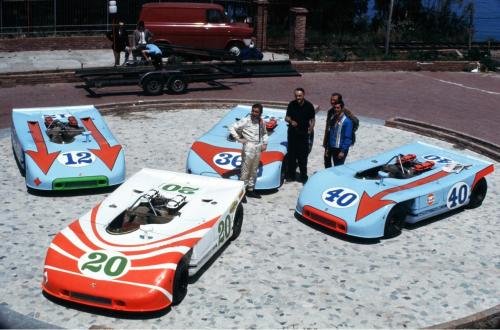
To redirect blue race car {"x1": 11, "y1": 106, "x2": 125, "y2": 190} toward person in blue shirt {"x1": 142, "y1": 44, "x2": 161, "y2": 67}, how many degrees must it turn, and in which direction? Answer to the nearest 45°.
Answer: approximately 180°

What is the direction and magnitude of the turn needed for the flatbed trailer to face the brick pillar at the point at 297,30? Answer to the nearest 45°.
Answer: approximately 45° to its left

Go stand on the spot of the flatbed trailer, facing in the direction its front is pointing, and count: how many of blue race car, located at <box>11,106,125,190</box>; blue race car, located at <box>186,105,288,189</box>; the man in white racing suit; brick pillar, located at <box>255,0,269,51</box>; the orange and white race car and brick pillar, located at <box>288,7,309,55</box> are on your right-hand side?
4

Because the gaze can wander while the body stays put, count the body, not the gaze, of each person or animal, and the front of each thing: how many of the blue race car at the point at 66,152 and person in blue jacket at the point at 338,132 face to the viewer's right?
0

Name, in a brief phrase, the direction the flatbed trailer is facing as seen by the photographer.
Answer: facing to the right of the viewer

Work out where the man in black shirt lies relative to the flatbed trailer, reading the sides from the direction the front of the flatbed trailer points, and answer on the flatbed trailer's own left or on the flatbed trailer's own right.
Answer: on the flatbed trailer's own right

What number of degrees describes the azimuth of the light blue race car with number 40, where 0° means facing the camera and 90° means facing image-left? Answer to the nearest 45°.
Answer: approximately 45°

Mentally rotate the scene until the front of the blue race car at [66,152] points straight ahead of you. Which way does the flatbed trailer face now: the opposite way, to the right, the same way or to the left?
to the left

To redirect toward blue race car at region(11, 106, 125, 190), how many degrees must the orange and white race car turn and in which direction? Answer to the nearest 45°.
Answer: approximately 135° to its right

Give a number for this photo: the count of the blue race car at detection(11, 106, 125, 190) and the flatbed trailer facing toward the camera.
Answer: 1

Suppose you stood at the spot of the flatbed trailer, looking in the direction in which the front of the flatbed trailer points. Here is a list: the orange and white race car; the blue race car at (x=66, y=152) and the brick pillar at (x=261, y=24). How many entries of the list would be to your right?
2

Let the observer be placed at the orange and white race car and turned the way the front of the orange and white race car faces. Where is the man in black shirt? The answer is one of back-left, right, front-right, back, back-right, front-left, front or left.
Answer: back

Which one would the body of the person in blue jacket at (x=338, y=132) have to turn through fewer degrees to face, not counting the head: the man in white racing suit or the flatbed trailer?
the man in white racing suit

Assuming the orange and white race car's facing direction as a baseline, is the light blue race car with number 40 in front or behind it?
behind

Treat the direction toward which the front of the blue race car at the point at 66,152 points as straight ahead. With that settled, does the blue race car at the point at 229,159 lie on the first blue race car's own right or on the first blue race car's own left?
on the first blue race car's own left

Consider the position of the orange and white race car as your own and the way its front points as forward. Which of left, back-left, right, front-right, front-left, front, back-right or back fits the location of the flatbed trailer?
back-right

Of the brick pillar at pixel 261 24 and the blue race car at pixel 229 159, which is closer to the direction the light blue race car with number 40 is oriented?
the blue race car

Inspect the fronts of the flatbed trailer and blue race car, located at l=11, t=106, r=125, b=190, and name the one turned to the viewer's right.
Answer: the flatbed trailer

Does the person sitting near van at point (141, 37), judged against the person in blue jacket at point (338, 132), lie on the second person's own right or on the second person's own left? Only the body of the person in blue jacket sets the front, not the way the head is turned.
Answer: on the second person's own right
